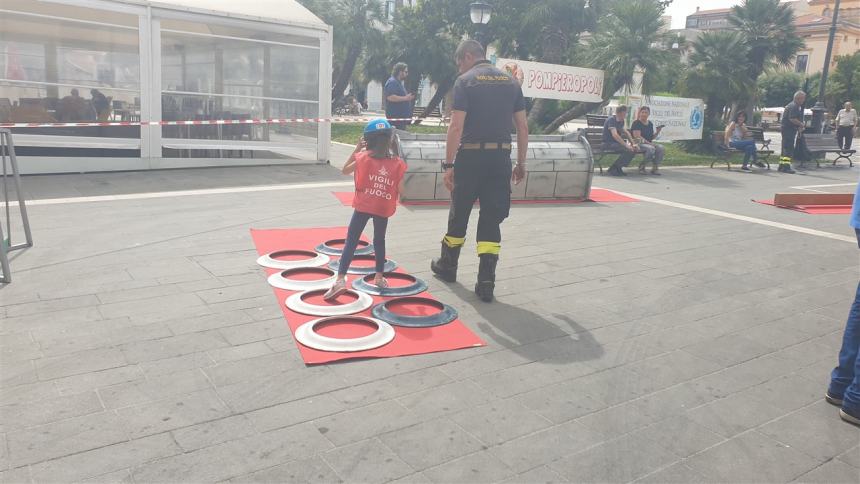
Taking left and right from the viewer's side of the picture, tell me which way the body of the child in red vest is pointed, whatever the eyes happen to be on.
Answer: facing away from the viewer

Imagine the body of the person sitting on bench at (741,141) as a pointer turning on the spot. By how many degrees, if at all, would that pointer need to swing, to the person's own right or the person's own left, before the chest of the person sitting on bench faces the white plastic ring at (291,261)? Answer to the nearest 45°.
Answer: approximately 45° to the person's own right

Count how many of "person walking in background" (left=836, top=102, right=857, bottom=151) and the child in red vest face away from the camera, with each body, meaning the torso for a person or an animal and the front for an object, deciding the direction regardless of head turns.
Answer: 1

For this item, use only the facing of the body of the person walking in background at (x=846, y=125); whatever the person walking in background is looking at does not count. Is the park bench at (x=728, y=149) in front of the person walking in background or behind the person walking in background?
in front

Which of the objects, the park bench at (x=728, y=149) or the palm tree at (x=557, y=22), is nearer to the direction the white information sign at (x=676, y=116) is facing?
the park bench

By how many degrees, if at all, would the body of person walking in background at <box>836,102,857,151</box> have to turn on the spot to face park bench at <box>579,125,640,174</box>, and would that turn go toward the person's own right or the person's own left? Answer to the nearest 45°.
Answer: approximately 45° to the person's own right

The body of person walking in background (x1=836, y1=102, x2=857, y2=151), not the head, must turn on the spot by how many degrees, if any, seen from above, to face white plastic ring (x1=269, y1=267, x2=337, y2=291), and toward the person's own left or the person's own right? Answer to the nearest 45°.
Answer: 0° — they already face it

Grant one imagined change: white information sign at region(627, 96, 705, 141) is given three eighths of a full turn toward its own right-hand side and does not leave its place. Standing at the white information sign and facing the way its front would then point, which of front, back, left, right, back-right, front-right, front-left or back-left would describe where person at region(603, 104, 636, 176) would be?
back-left

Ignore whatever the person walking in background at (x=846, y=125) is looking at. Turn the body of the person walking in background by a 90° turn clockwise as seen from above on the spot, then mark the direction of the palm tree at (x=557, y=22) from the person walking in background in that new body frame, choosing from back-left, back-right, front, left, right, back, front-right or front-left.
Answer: front

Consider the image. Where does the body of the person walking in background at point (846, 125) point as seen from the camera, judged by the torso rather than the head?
toward the camera

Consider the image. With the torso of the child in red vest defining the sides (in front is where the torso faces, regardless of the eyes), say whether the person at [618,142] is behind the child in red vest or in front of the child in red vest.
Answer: in front

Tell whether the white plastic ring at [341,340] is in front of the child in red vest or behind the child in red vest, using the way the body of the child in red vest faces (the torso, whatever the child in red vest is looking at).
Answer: behind

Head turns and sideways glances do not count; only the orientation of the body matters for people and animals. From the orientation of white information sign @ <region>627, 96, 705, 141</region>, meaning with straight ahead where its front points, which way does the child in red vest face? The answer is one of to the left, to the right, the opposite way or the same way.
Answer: the opposite way
